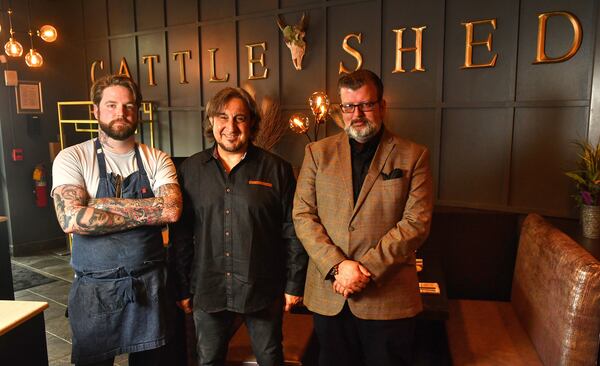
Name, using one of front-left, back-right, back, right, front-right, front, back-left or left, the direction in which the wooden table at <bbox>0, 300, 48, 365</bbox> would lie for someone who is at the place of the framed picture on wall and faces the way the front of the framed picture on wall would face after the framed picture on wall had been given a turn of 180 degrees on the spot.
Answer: back

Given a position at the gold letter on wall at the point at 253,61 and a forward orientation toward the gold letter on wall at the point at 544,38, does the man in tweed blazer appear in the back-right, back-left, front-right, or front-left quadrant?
front-right

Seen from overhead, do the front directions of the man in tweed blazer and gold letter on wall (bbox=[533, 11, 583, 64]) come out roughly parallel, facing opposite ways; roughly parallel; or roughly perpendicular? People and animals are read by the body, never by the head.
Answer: roughly parallel

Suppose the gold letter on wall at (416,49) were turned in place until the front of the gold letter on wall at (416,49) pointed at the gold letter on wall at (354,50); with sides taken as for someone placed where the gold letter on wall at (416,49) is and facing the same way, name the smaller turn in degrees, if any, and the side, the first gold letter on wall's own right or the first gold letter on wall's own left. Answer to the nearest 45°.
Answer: approximately 90° to the first gold letter on wall's own right

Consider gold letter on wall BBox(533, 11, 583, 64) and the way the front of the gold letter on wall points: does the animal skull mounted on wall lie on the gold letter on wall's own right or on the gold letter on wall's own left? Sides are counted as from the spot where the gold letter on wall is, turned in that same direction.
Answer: on the gold letter on wall's own right

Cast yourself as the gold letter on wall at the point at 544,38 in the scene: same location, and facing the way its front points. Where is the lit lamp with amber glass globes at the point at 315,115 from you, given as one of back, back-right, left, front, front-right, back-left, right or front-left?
right

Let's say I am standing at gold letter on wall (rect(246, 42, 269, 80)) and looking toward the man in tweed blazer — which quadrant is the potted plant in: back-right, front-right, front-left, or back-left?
front-left

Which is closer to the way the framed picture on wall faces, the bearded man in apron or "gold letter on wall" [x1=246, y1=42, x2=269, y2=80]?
the bearded man in apron

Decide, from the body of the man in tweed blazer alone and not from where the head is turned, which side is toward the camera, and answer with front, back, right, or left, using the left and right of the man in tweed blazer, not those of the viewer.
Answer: front

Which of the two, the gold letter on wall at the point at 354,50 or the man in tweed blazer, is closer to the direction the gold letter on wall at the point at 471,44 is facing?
the man in tweed blazer

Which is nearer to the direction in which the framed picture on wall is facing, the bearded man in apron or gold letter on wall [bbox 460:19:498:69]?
the bearded man in apron

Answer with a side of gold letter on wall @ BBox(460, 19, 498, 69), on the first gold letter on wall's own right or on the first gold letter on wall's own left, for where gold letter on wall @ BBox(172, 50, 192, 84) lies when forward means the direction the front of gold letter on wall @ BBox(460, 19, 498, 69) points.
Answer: on the first gold letter on wall's own right

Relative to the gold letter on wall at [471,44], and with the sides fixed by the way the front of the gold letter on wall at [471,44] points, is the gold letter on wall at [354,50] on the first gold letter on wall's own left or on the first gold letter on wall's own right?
on the first gold letter on wall's own right

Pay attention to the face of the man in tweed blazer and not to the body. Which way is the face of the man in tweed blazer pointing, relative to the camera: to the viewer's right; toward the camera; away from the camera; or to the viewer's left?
toward the camera

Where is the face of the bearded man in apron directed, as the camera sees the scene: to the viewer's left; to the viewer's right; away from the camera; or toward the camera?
toward the camera

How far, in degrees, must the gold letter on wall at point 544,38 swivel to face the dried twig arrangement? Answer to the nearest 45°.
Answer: approximately 90° to its right

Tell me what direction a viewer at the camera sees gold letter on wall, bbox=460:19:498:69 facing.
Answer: facing the viewer
